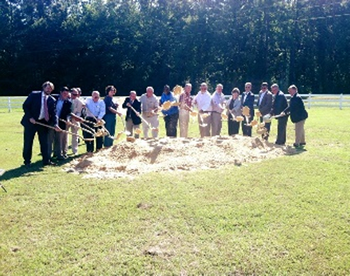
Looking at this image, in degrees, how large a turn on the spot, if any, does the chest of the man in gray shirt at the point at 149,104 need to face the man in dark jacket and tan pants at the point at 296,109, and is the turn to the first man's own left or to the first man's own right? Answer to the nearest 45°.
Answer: approximately 90° to the first man's own left

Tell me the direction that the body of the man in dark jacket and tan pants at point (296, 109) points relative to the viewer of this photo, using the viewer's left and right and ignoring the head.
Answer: facing to the left of the viewer

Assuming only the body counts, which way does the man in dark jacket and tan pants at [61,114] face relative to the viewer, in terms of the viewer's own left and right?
facing the viewer and to the right of the viewer

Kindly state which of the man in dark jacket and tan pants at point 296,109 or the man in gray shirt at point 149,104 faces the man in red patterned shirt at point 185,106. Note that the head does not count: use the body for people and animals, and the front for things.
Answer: the man in dark jacket and tan pants

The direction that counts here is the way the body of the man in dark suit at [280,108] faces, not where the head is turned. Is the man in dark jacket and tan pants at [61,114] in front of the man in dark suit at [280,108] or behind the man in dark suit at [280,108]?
in front

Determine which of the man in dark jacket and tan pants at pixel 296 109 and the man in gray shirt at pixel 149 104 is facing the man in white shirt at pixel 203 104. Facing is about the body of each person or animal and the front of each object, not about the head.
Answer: the man in dark jacket and tan pants
